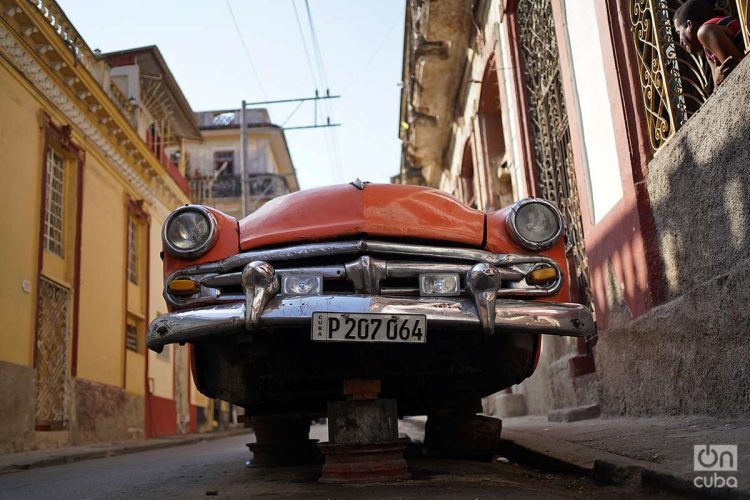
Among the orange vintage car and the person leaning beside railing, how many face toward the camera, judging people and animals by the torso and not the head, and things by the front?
1

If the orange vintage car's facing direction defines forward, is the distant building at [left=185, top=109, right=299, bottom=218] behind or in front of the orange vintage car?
behind

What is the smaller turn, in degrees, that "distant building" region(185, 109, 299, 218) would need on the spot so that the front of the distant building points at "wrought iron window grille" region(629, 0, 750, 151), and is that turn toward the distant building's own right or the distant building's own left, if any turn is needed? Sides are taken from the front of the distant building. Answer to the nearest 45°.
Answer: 0° — it already faces it

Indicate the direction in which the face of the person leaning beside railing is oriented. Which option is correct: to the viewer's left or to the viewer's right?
to the viewer's left

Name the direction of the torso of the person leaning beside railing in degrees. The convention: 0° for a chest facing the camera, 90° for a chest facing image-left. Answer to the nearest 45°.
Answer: approximately 90°

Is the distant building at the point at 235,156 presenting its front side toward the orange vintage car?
yes

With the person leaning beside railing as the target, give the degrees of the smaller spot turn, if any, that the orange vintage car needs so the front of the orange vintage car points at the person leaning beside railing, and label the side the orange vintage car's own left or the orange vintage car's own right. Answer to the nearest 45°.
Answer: approximately 90° to the orange vintage car's own left

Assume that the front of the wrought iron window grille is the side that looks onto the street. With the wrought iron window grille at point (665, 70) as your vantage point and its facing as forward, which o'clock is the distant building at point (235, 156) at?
The distant building is roughly at 3 o'clock from the wrought iron window grille.

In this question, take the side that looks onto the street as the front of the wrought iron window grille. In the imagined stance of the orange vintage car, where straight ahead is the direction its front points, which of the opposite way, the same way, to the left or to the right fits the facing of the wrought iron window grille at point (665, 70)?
to the right
